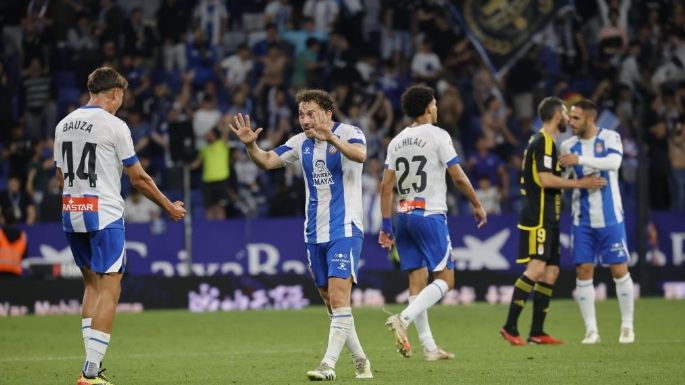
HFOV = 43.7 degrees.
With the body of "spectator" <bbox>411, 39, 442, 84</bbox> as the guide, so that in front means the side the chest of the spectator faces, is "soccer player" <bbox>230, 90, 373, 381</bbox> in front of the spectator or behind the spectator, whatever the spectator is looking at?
in front

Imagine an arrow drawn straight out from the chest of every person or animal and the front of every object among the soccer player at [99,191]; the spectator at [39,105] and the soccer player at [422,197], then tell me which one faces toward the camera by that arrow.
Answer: the spectator

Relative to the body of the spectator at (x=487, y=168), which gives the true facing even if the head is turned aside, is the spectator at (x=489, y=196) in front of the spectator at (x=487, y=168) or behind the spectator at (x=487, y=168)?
in front

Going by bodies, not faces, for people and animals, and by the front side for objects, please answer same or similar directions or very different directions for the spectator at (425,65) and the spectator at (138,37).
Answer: same or similar directions

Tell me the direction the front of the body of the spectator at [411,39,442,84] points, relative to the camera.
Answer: toward the camera

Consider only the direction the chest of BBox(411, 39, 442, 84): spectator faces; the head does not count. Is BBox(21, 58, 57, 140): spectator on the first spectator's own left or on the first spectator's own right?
on the first spectator's own right

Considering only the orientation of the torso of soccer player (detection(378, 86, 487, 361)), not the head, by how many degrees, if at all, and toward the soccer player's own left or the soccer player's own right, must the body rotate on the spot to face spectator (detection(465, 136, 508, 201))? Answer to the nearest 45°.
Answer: approximately 45° to the soccer player's own left

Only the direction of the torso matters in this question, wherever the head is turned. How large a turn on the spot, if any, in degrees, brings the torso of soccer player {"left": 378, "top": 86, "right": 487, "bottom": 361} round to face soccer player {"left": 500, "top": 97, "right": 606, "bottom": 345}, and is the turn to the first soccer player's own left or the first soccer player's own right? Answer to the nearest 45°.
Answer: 0° — they already face them

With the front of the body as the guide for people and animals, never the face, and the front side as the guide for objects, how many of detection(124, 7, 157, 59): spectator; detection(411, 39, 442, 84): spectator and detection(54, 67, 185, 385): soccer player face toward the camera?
2

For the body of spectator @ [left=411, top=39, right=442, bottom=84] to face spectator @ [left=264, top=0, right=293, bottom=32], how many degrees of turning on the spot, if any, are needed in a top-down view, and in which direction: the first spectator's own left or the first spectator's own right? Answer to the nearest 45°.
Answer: approximately 90° to the first spectator's own right

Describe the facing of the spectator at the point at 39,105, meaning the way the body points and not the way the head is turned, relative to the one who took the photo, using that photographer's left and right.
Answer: facing the viewer

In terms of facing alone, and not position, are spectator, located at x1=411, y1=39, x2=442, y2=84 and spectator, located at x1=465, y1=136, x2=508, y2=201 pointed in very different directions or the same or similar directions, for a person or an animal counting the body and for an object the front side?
same or similar directions

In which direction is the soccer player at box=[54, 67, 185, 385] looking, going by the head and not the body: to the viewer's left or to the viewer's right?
to the viewer's right

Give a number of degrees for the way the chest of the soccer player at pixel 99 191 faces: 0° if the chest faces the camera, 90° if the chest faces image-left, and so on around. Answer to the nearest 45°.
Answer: approximately 225°
